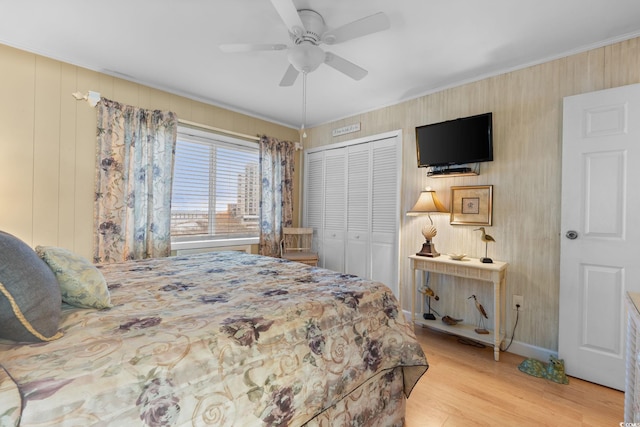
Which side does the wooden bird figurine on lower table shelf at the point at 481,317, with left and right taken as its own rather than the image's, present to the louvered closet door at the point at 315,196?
front

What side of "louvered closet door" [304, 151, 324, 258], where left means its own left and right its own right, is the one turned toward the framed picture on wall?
left

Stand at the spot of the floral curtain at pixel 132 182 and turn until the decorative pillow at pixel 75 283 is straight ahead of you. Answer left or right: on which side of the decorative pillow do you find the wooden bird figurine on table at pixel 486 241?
left

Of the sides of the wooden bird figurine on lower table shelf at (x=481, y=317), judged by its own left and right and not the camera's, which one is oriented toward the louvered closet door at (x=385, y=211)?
front

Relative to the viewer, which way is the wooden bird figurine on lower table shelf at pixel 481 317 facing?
to the viewer's left

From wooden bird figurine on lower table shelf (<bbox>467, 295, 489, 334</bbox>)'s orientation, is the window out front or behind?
out front
